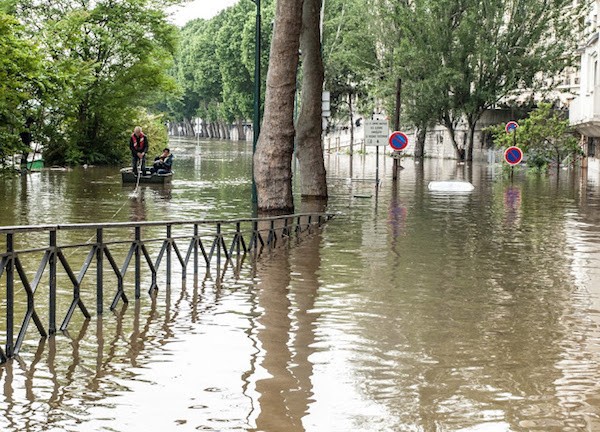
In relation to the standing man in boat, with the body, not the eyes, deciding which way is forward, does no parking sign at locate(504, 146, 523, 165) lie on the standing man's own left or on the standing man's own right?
on the standing man's own left

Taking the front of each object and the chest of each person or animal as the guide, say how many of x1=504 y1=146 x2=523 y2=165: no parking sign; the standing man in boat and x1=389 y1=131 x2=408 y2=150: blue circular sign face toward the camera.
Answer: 3

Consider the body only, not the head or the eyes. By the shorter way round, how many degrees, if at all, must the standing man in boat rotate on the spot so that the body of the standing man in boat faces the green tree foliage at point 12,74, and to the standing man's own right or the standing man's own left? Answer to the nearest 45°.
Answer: approximately 90° to the standing man's own right

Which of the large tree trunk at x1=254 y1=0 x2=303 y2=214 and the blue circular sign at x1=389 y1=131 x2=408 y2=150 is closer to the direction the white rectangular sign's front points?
the large tree trunk

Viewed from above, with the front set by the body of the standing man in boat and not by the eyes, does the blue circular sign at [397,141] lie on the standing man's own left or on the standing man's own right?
on the standing man's own left

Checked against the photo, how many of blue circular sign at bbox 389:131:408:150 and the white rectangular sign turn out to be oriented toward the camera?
2

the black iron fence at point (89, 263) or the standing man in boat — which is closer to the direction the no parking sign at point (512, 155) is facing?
the black iron fence

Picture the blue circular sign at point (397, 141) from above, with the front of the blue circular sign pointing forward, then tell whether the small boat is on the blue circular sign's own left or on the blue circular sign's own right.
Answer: on the blue circular sign's own right

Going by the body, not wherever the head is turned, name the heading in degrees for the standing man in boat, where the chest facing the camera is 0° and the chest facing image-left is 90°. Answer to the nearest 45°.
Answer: approximately 0°

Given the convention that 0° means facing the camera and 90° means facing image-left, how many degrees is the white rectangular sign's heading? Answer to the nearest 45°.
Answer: approximately 0°

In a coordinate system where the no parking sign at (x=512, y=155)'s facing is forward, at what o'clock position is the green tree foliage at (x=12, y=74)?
The green tree foliage is roughly at 2 o'clock from the no parking sign.
